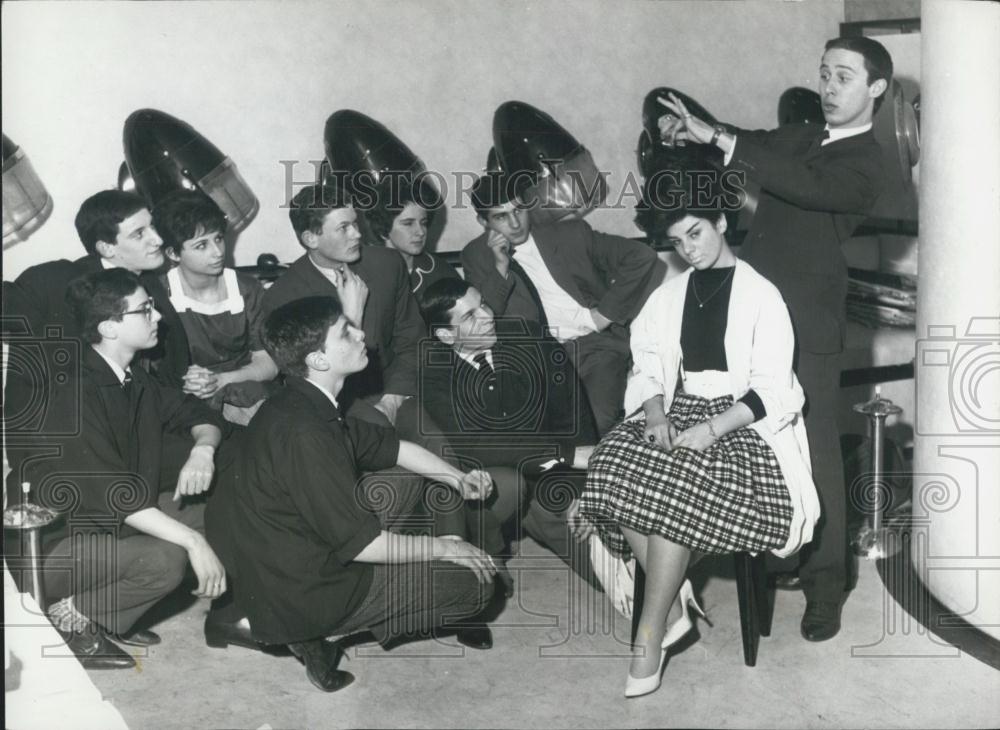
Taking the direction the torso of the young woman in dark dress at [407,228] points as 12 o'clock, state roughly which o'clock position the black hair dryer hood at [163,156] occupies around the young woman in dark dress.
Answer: The black hair dryer hood is roughly at 4 o'clock from the young woman in dark dress.

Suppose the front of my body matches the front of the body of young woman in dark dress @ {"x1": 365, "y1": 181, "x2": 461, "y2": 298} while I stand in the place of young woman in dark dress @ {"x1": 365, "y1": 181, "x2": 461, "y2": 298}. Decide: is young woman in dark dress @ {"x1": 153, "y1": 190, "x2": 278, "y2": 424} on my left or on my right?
on my right

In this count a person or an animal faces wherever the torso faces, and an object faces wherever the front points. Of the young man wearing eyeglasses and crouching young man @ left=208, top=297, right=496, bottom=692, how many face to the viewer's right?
2

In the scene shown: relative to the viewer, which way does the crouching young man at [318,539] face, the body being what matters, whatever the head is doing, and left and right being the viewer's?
facing to the right of the viewer

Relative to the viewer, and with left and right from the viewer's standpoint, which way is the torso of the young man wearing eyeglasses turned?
facing to the right of the viewer

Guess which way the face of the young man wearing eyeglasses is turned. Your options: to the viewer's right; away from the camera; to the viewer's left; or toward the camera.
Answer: to the viewer's right

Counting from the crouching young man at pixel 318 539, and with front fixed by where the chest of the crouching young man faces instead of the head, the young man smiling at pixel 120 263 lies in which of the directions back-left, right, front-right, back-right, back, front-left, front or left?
back-left
